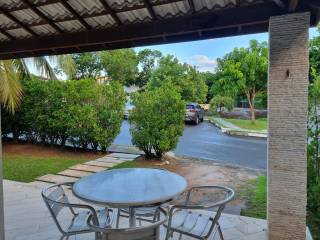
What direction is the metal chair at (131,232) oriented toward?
away from the camera

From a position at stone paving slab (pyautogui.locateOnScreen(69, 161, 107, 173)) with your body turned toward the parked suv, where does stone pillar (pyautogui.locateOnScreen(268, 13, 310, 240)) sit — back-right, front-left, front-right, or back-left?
back-right

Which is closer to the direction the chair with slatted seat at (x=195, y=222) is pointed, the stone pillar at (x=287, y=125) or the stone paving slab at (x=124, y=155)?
the stone paving slab

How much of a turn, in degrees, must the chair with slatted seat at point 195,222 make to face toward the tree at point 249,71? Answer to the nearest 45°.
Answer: approximately 90° to its right

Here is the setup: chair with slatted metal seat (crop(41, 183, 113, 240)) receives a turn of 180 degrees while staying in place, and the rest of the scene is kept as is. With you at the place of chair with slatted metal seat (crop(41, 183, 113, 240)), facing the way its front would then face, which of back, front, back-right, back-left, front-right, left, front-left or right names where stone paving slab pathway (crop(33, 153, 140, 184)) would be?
right

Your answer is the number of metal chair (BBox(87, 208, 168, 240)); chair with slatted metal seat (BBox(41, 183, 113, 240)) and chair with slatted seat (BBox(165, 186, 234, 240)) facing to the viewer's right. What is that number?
1

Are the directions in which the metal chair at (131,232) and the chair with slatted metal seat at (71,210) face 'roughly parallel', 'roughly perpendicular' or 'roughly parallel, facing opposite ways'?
roughly perpendicular

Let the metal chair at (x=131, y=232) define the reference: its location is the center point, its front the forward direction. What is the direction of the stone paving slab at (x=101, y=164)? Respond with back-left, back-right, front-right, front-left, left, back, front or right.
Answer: front

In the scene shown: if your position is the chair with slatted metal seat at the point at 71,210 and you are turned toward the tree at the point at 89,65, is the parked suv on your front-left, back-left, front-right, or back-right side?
front-right

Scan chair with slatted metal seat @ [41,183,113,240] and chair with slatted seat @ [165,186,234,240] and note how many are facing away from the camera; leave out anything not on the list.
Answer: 0

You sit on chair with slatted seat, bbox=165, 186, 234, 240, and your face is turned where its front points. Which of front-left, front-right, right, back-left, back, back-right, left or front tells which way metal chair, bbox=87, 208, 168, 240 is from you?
front-left

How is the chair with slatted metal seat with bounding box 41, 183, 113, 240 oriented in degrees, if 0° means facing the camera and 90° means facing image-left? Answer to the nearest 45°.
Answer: approximately 270°

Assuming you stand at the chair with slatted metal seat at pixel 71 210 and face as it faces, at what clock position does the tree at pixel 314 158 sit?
The tree is roughly at 12 o'clock from the chair with slatted metal seat.

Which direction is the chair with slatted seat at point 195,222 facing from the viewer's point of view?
to the viewer's left

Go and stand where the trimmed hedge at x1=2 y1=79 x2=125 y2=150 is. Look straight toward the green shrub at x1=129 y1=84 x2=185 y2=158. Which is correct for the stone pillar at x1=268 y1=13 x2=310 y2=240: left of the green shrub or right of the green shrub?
right

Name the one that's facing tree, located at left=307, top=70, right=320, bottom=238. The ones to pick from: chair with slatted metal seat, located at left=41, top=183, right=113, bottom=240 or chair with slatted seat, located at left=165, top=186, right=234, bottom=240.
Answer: chair with slatted metal seat, located at left=41, top=183, right=113, bottom=240

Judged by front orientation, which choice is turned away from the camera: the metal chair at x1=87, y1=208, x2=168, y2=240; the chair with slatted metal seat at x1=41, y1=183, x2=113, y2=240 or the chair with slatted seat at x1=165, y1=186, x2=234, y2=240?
the metal chair
